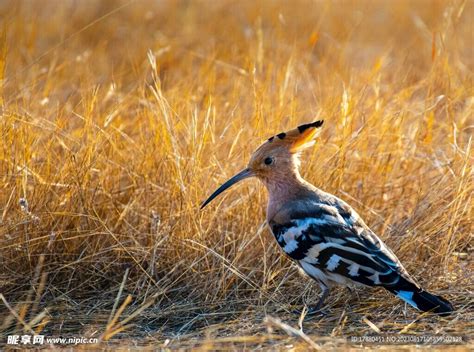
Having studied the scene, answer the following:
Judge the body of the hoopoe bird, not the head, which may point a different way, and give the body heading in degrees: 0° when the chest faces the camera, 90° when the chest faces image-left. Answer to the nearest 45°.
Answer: approximately 90°
